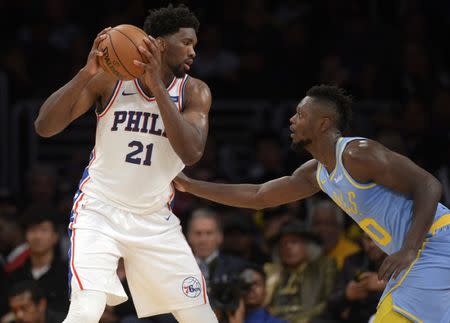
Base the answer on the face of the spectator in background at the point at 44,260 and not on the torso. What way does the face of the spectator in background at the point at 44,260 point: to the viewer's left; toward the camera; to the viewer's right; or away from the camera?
toward the camera

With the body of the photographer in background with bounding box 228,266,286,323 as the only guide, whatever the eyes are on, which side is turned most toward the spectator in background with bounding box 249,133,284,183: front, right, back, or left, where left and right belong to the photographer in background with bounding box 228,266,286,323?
back

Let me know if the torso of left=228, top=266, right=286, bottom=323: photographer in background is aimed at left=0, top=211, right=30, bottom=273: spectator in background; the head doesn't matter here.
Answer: no

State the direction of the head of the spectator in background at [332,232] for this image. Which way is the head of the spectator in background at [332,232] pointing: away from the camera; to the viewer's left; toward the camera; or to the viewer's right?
toward the camera

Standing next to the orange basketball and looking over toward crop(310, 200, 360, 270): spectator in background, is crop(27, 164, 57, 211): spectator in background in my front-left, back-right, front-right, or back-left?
front-left

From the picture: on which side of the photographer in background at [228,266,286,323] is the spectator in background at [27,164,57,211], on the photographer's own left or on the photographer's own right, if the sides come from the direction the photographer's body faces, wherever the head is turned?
on the photographer's own right

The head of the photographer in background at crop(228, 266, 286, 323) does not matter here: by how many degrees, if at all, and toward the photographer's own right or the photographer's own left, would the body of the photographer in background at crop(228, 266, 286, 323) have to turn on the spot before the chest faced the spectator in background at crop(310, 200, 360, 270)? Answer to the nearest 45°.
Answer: approximately 135° to the photographer's own left

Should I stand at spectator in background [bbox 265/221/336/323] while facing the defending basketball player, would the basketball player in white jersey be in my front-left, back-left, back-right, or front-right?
front-right

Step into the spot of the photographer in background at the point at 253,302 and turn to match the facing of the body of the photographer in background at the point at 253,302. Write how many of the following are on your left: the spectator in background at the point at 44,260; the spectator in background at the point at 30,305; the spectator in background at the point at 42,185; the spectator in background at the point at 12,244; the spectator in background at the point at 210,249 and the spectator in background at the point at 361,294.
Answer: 1

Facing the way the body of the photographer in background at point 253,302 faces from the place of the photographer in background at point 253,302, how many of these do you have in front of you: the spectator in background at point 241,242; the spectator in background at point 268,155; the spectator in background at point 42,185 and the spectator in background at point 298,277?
0

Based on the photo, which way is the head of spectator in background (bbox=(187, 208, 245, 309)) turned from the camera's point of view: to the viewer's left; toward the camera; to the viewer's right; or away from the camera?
toward the camera

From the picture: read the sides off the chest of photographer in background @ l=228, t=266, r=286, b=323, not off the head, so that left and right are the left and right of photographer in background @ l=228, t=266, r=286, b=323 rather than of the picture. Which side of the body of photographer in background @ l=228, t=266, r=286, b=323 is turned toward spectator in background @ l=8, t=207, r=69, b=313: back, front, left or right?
right

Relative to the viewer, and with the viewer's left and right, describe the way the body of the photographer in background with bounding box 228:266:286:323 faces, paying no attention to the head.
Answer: facing the viewer

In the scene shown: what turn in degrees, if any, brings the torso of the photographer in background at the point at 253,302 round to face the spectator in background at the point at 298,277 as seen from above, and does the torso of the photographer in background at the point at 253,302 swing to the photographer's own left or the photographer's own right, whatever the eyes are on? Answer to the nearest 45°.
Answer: approximately 135° to the photographer's own left
